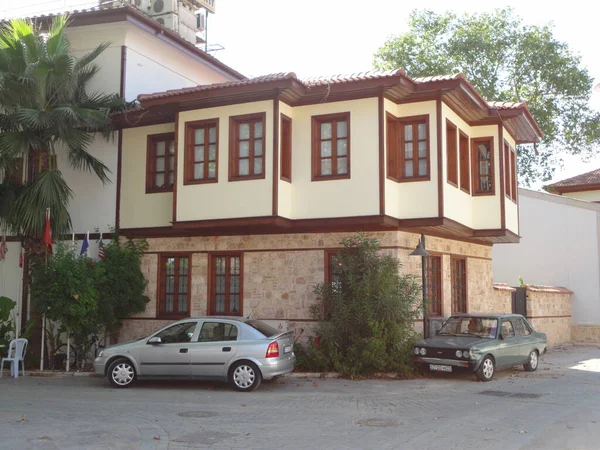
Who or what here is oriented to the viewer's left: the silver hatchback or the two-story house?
the silver hatchback

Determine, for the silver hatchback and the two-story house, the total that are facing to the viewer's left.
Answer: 1

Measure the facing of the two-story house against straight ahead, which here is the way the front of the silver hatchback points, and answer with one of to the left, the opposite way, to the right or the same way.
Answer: to the left

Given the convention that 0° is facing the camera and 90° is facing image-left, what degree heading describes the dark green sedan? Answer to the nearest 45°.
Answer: approximately 45°

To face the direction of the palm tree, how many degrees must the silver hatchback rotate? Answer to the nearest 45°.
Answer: approximately 45° to its right

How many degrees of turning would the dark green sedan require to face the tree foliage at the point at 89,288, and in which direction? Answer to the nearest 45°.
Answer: approximately 45° to its right

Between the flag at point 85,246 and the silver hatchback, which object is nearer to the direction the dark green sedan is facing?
the silver hatchback

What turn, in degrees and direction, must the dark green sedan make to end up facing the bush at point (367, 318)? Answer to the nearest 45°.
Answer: approximately 45° to its right

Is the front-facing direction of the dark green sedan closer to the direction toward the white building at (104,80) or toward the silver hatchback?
the silver hatchback

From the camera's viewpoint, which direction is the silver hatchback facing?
to the viewer's left

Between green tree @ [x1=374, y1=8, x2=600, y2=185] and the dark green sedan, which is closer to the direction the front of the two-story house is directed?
the dark green sedan

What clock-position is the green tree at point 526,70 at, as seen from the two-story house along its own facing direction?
The green tree is roughly at 7 o'clock from the two-story house.
